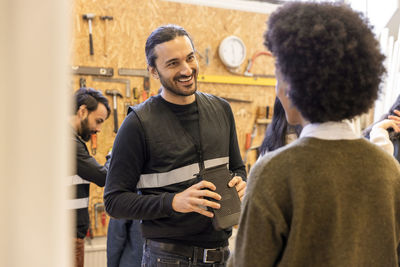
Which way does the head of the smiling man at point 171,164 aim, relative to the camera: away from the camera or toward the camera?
toward the camera

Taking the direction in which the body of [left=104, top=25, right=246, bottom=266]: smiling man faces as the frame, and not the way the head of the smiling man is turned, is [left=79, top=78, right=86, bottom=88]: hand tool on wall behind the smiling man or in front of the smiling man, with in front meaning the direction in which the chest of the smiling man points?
behind

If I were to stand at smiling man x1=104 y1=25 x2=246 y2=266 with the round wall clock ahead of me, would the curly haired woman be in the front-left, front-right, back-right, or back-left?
back-right

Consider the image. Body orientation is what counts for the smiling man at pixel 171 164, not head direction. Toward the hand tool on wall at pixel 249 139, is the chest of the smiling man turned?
no

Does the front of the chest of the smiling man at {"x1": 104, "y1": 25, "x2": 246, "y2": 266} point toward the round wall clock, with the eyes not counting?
no

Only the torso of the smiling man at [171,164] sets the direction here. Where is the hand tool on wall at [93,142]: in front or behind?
behind

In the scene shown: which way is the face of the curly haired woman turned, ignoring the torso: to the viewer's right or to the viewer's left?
to the viewer's left
